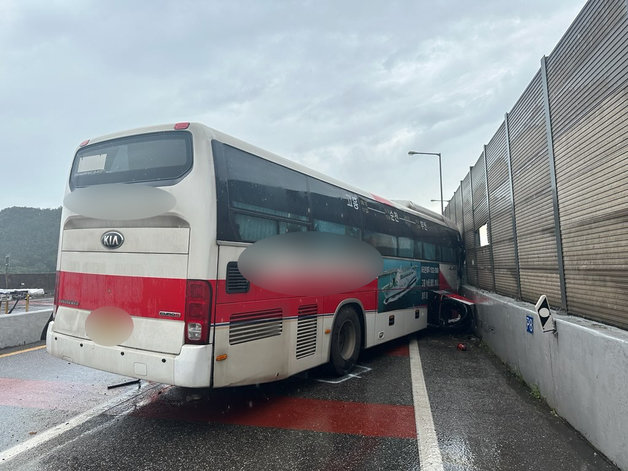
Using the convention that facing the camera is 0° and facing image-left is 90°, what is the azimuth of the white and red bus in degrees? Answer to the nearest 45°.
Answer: approximately 225°

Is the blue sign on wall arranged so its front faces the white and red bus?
yes

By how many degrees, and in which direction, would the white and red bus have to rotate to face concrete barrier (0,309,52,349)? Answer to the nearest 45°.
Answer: approximately 90° to its left

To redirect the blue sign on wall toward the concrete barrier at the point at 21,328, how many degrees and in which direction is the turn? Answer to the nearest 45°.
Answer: approximately 45° to its right

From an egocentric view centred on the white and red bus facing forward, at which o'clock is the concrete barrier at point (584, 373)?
The concrete barrier is roughly at 4 o'clock from the white and red bus.
